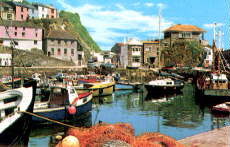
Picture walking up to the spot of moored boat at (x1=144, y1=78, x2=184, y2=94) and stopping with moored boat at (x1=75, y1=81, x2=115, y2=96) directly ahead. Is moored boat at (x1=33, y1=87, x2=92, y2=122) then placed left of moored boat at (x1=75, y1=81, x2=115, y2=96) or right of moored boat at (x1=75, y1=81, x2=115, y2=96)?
left

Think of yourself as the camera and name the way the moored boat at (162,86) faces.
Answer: facing to the left of the viewer

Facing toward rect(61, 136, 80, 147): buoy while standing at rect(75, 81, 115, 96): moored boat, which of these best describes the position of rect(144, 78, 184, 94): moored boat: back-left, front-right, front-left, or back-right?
back-left

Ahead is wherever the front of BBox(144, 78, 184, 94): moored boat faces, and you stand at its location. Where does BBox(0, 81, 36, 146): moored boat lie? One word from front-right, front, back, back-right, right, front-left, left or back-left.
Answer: left

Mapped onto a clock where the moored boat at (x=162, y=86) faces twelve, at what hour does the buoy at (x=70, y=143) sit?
The buoy is roughly at 9 o'clock from the moored boat.

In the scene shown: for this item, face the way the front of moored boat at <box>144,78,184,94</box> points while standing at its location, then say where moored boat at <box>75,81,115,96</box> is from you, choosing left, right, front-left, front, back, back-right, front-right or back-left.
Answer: front-left
